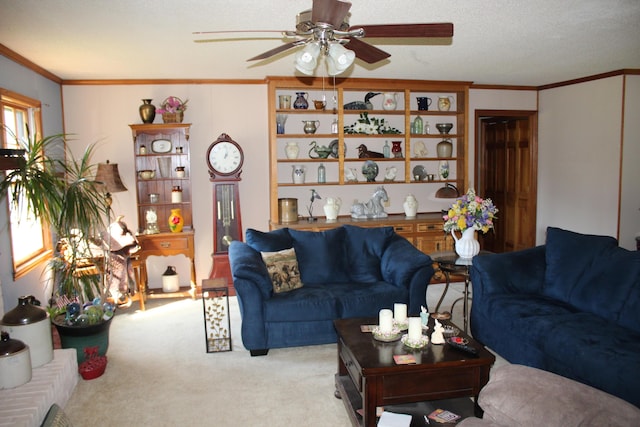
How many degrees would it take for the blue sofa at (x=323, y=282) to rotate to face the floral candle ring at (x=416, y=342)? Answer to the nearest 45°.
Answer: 0° — it already faces it

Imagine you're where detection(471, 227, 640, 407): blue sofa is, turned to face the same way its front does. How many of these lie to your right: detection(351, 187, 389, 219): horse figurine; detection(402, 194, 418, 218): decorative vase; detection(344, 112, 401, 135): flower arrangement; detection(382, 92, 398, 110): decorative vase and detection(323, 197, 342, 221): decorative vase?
5

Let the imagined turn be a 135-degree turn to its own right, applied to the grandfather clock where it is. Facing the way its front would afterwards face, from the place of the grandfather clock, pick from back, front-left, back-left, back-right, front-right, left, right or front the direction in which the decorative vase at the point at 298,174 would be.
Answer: back-right

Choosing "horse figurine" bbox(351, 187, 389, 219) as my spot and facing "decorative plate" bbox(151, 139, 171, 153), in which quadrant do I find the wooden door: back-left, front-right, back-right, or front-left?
back-right

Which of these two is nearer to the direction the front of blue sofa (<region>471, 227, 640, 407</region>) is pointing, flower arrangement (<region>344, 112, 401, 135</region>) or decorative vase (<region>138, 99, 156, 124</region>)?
the decorative vase

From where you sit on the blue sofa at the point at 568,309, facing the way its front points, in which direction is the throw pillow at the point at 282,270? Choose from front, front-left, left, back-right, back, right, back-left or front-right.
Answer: front-right

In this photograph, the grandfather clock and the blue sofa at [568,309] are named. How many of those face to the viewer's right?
0

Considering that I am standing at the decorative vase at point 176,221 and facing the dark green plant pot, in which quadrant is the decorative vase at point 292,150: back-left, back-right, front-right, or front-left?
back-left

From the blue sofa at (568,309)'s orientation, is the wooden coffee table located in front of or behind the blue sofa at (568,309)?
in front

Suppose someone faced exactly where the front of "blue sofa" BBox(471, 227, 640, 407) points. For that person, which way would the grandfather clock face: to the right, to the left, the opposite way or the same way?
to the left

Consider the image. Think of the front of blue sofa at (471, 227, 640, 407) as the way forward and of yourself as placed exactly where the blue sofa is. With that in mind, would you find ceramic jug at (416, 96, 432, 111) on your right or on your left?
on your right

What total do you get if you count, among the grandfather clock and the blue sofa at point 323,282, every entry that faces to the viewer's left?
0

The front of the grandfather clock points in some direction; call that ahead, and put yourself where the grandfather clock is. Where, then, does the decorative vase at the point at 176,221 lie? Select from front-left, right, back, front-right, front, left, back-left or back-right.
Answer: right

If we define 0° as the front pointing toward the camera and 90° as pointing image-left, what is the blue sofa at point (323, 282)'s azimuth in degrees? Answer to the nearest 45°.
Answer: approximately 315°

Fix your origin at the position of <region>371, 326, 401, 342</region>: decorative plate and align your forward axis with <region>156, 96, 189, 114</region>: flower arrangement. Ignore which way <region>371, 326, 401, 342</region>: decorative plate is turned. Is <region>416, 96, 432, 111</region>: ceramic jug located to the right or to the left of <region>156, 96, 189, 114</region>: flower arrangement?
right

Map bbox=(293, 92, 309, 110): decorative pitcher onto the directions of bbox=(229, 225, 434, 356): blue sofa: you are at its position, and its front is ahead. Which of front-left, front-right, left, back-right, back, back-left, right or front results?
back-left
